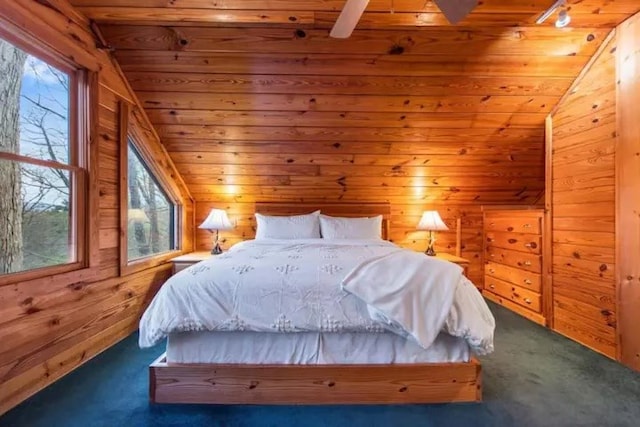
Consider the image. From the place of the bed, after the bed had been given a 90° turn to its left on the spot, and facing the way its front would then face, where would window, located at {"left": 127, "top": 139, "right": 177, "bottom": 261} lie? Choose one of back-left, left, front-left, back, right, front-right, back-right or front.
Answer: back-left

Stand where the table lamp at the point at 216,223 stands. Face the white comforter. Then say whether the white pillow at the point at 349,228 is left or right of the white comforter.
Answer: left

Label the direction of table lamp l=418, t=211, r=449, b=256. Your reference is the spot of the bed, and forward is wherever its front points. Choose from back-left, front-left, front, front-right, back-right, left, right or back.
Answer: back-left

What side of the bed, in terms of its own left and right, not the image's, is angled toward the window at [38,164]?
right

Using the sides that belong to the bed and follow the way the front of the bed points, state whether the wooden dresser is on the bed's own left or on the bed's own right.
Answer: on the bed's own left

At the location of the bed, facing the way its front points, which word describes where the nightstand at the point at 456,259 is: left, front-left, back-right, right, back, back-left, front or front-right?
back-left

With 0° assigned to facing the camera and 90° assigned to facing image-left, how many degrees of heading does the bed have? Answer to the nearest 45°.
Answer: approximately 0°
